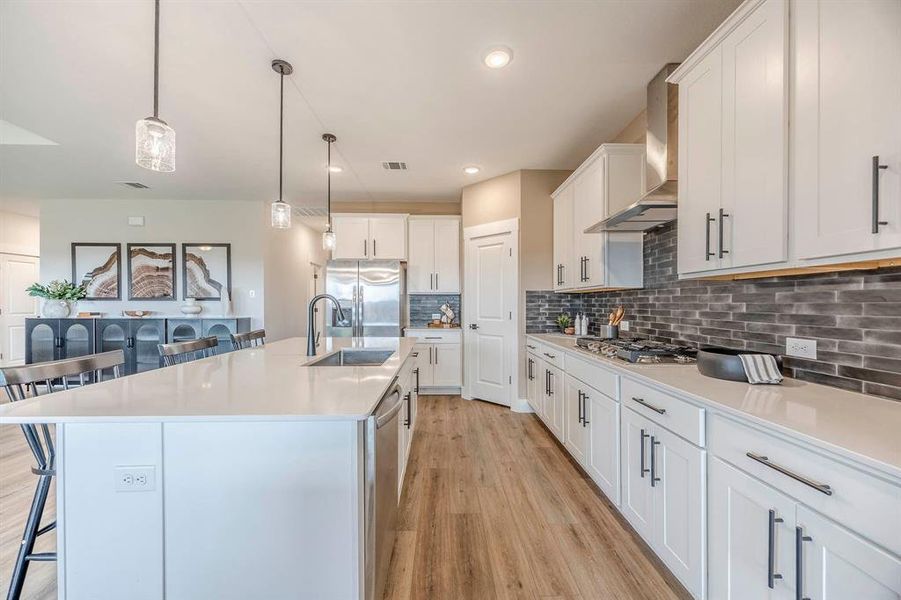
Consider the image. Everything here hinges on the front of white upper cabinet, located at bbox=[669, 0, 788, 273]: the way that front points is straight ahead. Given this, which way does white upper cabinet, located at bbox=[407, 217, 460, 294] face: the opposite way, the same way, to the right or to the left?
to the left

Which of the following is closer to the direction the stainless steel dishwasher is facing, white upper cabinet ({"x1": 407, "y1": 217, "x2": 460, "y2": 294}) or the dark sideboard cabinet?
the white upper cabinet

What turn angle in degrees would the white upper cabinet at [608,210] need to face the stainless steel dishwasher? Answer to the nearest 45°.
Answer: approximately 90° to its left

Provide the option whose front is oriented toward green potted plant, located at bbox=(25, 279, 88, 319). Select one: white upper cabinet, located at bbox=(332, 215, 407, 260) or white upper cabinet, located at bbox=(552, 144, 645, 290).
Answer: white upper cabinet, located at bbox=(552, 144, 645, 290)

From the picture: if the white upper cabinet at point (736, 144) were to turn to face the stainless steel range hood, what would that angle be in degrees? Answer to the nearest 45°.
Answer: approximately 90° to its right

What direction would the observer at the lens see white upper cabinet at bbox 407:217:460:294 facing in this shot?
facing the viewer

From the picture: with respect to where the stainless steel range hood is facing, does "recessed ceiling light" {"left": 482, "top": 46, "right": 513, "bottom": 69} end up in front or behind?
in front

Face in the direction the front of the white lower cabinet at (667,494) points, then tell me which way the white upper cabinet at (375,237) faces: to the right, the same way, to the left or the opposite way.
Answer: to the left

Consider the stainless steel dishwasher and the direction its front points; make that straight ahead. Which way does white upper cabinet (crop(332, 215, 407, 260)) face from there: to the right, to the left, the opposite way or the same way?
to the right

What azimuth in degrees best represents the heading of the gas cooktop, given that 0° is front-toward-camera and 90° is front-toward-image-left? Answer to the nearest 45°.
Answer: approximately 45°

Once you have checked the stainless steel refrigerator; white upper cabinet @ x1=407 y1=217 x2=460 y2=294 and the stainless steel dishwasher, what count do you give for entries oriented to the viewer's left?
0

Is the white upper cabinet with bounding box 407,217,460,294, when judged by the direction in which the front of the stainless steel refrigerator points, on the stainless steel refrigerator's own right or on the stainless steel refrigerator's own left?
on the stainless steel refrigerator's own left

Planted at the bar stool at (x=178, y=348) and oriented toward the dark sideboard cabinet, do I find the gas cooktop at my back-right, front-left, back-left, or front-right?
back-right

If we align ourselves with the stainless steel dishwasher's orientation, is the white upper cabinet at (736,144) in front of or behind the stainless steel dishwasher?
in front

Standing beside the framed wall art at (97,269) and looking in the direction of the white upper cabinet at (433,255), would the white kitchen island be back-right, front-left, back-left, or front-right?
front-right

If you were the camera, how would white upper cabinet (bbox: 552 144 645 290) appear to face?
facing to the left of the viewer

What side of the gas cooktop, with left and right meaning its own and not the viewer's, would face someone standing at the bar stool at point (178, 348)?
front

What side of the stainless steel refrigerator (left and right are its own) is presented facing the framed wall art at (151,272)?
right

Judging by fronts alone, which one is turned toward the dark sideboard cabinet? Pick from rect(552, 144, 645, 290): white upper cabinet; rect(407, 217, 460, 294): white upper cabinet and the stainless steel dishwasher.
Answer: rect(552, 144, 645, 290): white upper cabinet

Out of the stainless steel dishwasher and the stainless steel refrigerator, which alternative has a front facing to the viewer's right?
the stainless steel dishwasher

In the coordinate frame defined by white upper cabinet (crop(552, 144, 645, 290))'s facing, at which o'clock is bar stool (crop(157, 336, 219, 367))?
The bar stool is roughly at 11 o'clock from the white upper cabinet.

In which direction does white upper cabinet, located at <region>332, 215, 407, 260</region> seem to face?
toward the camera
